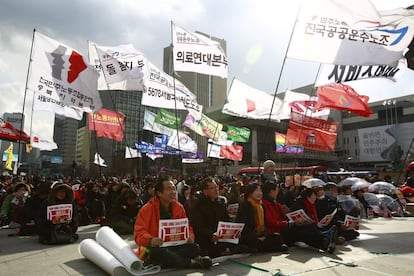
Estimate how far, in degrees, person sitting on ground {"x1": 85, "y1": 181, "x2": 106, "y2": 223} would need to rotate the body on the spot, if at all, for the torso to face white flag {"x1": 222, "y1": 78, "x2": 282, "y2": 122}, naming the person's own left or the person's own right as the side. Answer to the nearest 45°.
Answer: approximately 90° to the person's own left

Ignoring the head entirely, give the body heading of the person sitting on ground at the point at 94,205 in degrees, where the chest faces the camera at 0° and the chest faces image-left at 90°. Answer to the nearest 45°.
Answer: approximately 315°

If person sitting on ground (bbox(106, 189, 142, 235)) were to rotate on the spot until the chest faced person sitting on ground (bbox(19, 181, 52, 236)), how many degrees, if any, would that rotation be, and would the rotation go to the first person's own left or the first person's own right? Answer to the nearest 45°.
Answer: approximately 135° to the first person's own right

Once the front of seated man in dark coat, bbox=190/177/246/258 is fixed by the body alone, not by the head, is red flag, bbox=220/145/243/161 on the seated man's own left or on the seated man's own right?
on the seated man's own left

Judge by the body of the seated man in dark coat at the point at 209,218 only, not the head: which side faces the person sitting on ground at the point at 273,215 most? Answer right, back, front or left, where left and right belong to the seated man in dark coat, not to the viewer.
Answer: left

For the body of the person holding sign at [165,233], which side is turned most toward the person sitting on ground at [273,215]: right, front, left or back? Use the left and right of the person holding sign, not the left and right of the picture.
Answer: left

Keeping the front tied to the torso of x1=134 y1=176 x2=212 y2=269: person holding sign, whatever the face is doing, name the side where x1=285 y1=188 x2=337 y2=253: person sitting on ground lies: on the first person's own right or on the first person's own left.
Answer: on the first person's own left
